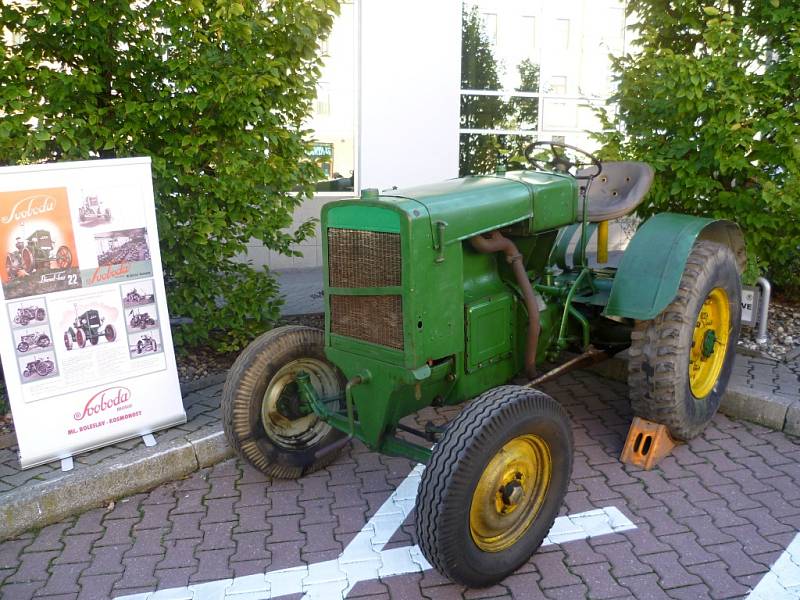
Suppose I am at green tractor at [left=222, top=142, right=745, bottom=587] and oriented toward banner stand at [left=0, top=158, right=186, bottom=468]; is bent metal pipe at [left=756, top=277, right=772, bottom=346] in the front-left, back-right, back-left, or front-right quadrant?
back-right

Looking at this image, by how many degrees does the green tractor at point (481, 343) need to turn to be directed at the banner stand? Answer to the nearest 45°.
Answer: approximately 45° to its right

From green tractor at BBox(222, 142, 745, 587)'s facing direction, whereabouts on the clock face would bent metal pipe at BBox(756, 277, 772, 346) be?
The bent metal pipe is roughly at 6 o'clock from the green tractor.

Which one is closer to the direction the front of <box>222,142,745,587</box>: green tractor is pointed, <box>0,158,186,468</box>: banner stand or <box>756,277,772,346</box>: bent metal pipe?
the banner stand

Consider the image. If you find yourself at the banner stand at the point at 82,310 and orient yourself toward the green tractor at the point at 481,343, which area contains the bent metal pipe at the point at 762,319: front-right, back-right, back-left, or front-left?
front-left

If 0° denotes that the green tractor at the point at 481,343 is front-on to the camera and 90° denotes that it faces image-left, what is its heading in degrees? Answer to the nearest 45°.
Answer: approximately 45°
